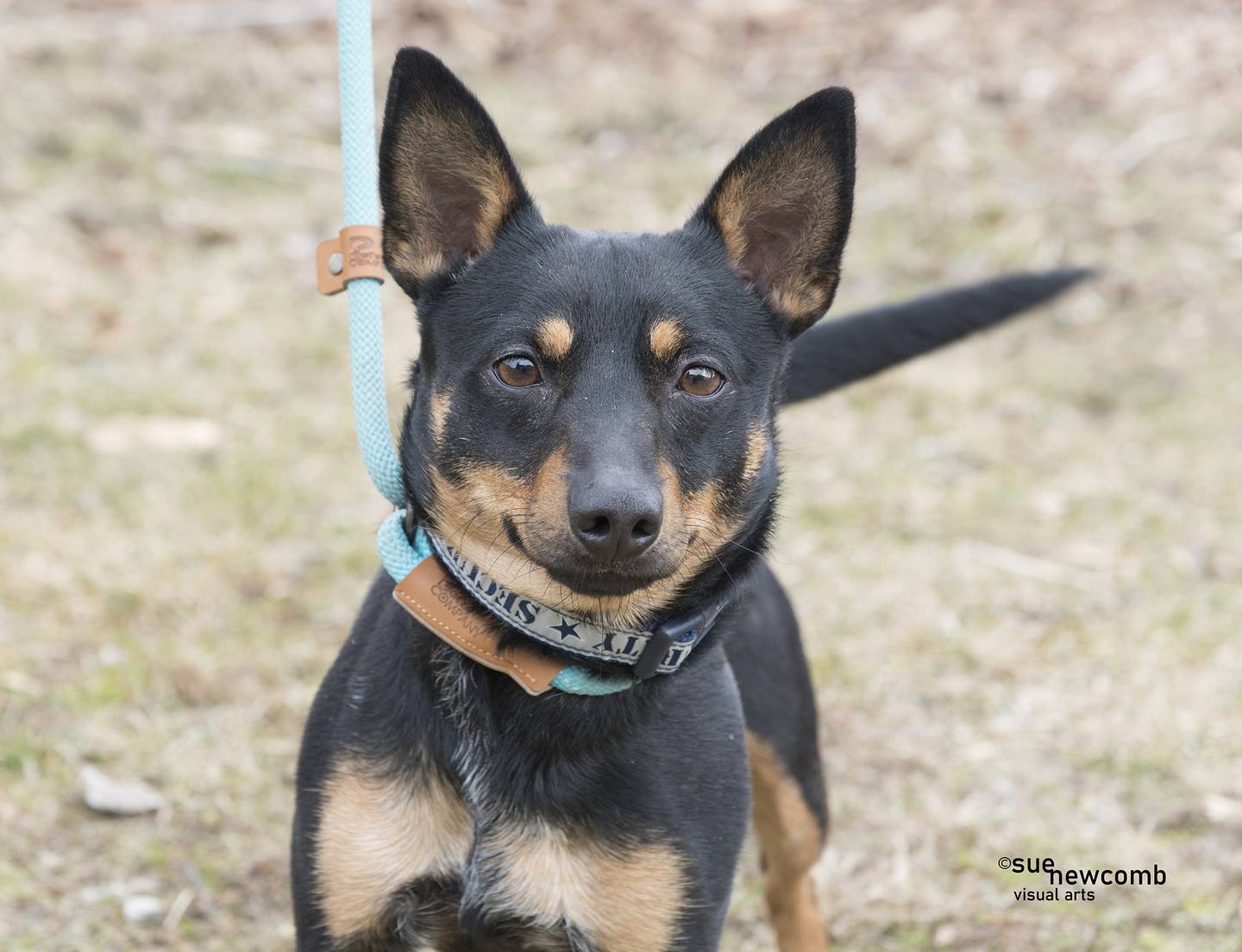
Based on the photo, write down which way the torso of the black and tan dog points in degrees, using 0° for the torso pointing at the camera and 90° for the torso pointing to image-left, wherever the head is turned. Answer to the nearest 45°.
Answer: approximately 0°
